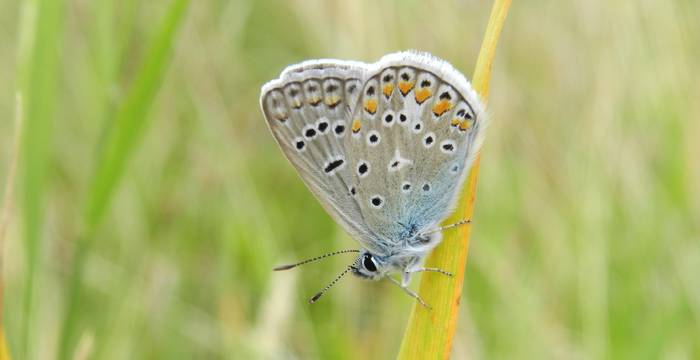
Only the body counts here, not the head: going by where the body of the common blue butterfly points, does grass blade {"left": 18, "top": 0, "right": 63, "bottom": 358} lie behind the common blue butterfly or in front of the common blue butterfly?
in front

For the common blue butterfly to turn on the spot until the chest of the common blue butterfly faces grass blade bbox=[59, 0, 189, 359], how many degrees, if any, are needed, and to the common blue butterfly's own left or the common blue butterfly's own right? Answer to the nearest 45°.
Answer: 0° — it already faces it

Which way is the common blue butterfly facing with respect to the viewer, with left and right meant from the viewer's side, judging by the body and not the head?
facing to the left of the viewer

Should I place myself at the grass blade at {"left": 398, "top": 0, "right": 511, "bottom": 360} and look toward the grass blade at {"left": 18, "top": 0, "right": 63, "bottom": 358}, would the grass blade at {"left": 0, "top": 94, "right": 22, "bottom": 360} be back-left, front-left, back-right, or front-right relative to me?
front-left

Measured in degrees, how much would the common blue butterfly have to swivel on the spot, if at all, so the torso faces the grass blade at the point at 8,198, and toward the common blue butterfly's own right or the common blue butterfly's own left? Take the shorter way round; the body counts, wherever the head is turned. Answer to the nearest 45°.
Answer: approximately 45° to the common blue butterfly's own right
